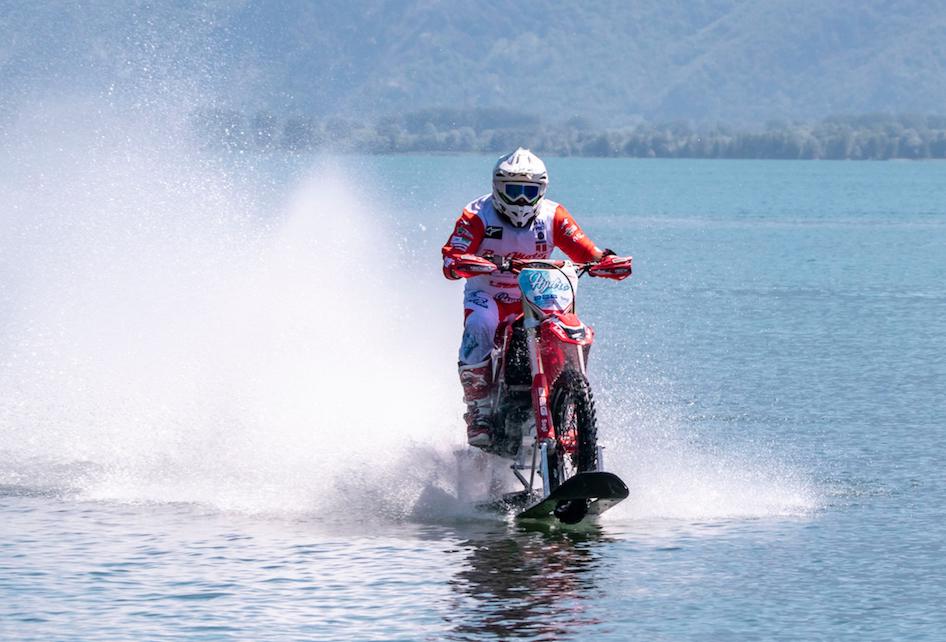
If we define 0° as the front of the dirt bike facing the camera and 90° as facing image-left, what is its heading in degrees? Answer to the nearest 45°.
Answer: approximately 315°

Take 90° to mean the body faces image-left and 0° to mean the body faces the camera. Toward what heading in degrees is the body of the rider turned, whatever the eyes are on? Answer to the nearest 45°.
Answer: approximately 0°
